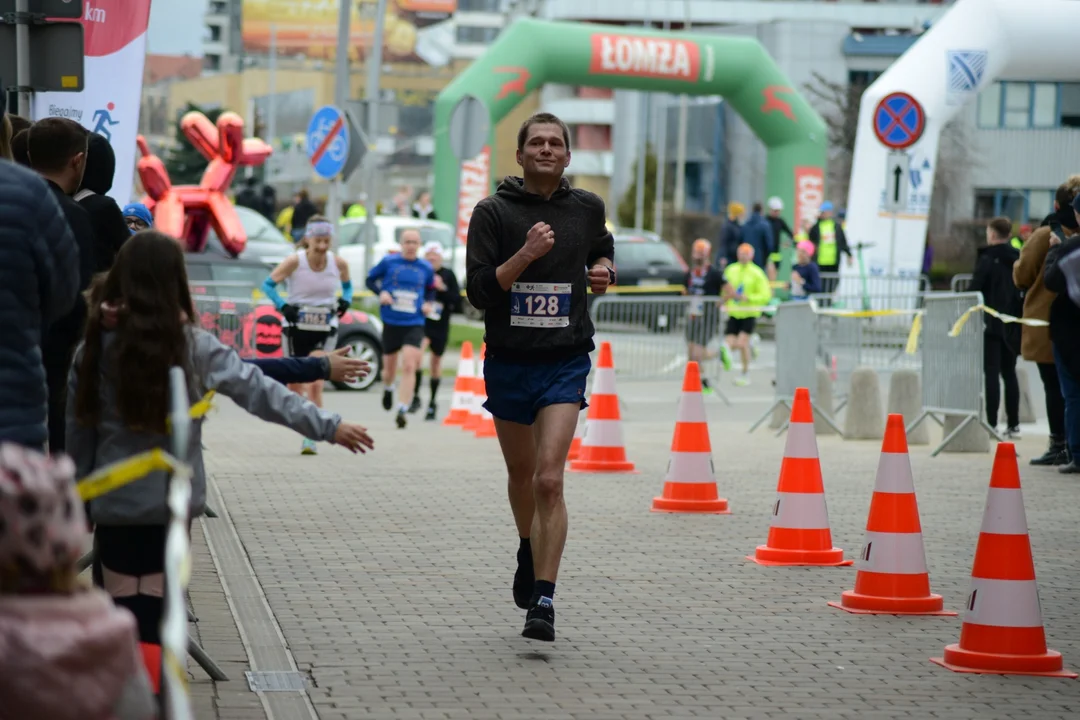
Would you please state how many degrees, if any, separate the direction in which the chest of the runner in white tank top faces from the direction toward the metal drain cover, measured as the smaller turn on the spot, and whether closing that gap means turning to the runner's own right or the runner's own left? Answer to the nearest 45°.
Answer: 0° — they already face it

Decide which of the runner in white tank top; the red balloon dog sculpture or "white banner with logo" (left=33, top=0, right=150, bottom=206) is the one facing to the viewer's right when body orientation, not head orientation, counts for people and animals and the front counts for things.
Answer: the red balloon dog sculpture

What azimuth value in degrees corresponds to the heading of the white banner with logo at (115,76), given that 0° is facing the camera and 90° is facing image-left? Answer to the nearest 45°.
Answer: approximately 0°

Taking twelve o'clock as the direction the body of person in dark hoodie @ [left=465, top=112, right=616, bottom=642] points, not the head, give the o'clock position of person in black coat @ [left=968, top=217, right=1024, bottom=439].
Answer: The person in black coat is roughly at 7 o'clock from the person in dark hoodie.

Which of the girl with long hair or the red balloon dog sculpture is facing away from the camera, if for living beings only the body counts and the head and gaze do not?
the girl with long hair

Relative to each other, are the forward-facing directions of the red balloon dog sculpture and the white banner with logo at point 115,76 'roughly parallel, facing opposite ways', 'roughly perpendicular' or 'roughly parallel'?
roughly perpendicular

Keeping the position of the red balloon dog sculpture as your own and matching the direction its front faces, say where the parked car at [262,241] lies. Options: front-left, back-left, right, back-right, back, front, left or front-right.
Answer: left

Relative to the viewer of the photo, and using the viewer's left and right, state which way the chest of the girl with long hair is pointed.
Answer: facing away from the viewer

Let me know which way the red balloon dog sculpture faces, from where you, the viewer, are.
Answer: facing to the right of the viewer

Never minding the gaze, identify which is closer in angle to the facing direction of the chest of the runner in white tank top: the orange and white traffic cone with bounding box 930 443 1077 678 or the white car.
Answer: the orange and white traffic cone

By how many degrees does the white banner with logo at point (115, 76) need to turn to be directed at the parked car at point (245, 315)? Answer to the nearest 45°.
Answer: approximately 180°
